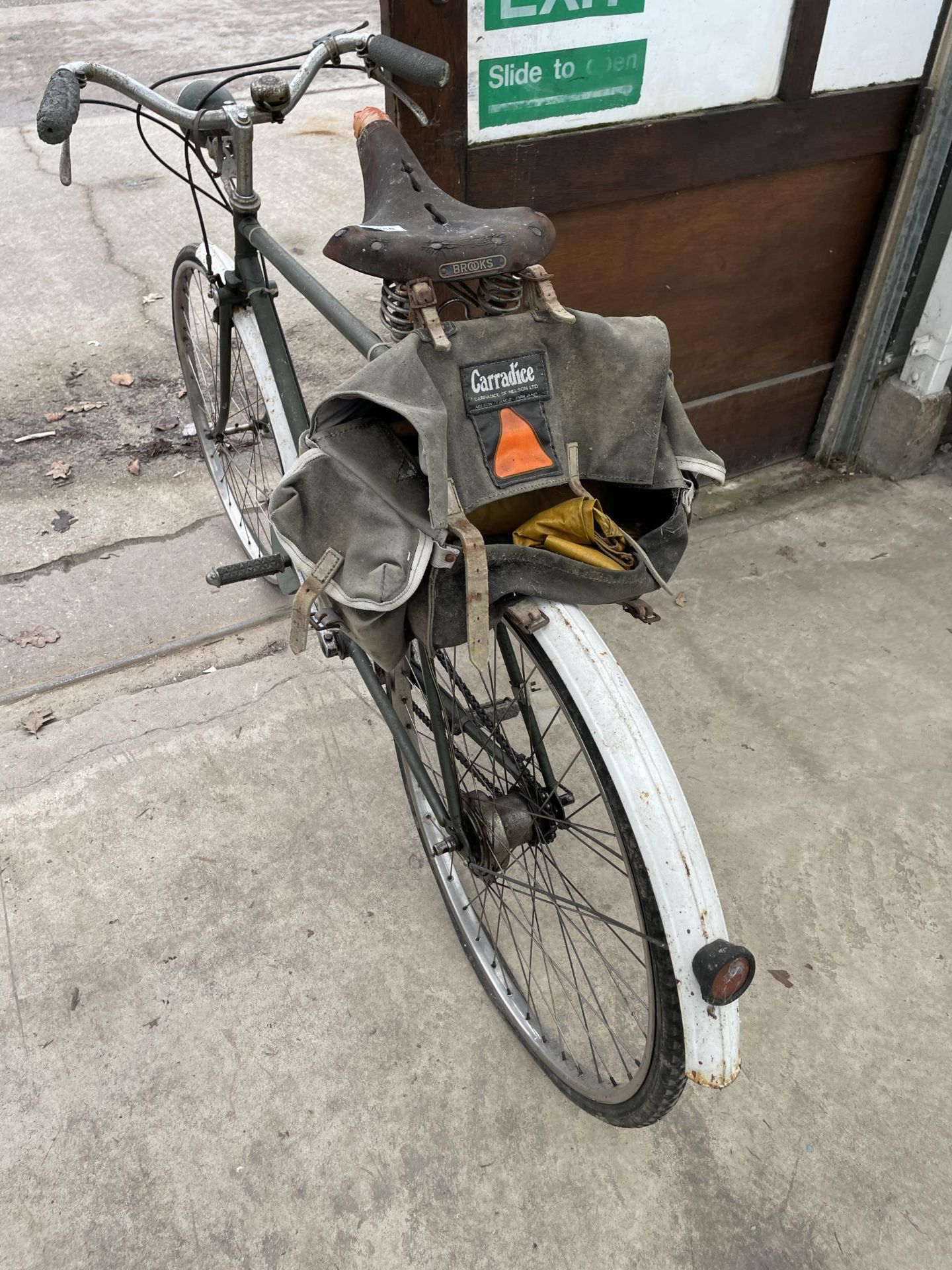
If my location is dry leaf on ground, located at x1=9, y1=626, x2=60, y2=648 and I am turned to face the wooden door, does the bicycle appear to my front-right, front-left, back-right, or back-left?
front-right

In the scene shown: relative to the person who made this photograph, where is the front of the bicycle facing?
facing away from the viewer and to the left of the viewer

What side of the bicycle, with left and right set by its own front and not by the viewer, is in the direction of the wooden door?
right

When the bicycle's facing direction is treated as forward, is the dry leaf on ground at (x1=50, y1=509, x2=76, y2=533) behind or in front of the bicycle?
in front

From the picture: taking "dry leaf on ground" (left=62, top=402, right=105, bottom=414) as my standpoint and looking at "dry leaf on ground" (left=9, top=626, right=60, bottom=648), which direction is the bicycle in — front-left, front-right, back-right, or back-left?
front-left

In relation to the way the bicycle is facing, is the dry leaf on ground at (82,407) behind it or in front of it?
in front
